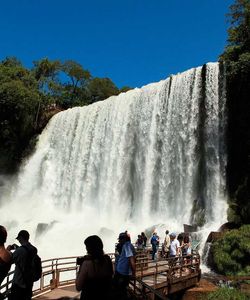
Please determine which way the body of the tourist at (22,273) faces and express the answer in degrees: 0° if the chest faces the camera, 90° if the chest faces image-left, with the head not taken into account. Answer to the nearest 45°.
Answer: approximately 90°

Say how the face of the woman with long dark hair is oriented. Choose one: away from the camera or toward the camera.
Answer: away from the camera

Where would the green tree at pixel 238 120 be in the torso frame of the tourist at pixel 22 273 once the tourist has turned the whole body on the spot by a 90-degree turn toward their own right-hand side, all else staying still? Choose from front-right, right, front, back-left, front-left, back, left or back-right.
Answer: front-right

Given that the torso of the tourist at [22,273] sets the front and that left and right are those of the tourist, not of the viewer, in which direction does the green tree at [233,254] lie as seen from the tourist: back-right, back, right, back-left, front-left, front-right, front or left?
back-right

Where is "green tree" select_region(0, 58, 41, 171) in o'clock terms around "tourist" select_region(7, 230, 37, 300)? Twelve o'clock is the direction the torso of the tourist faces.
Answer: The green tree is roughly at 3 o'clock from the tourist.
